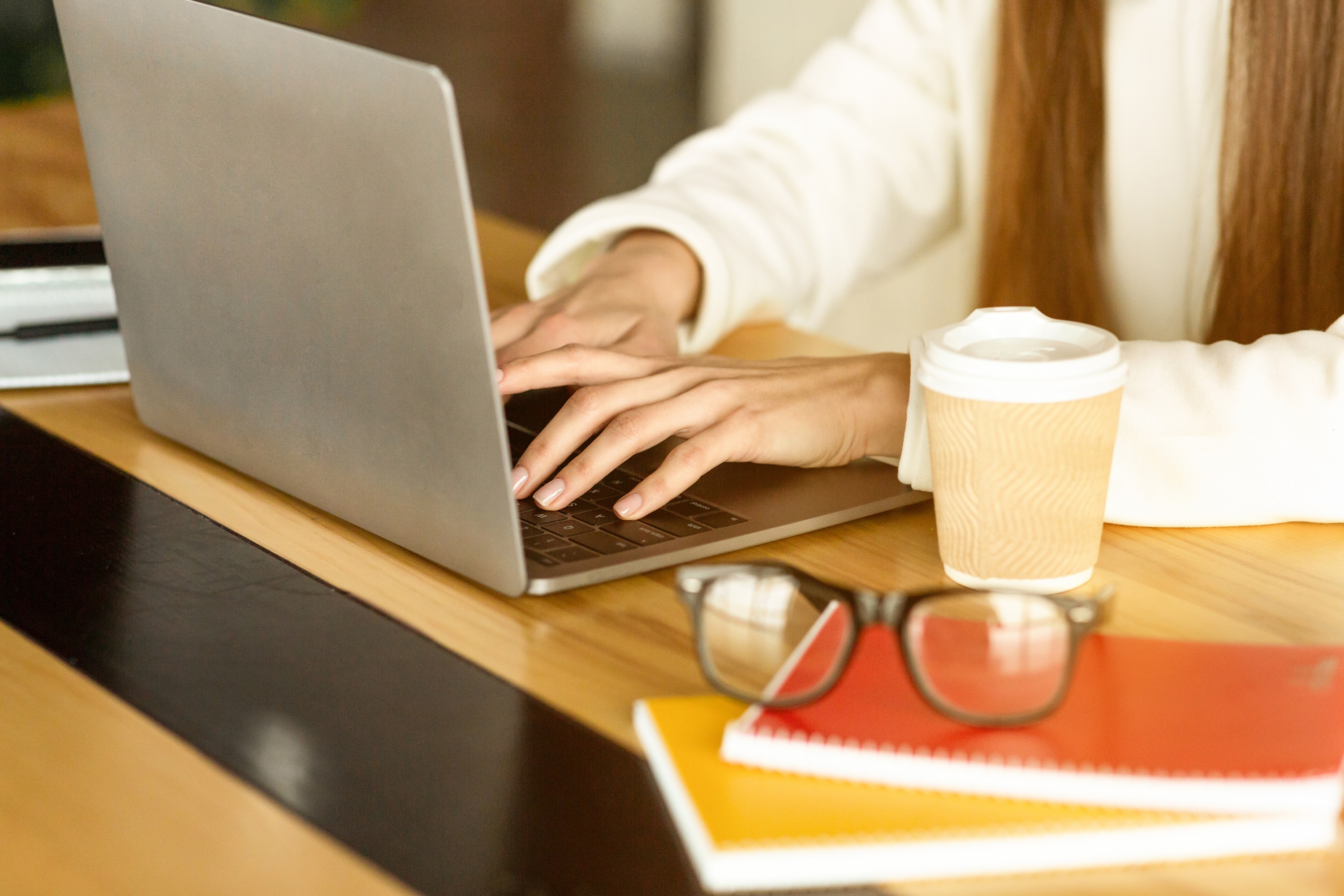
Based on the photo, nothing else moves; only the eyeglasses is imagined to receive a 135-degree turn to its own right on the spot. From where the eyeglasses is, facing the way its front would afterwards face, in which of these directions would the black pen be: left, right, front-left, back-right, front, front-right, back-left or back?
front

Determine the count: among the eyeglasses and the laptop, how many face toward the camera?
1

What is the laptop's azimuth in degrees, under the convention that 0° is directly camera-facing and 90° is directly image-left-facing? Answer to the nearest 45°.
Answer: approximately 225°

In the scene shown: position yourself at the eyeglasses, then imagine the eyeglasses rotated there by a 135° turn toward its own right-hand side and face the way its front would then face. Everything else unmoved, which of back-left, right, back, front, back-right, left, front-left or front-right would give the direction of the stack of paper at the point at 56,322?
front

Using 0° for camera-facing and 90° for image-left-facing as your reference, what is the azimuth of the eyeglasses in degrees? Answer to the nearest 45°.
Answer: approximately 0°
